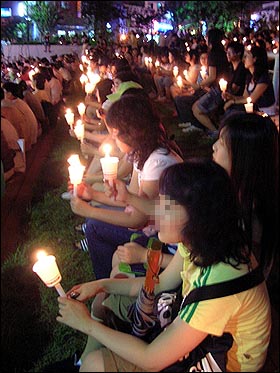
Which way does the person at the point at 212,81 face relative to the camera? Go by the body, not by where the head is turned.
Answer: to the viewer's left
